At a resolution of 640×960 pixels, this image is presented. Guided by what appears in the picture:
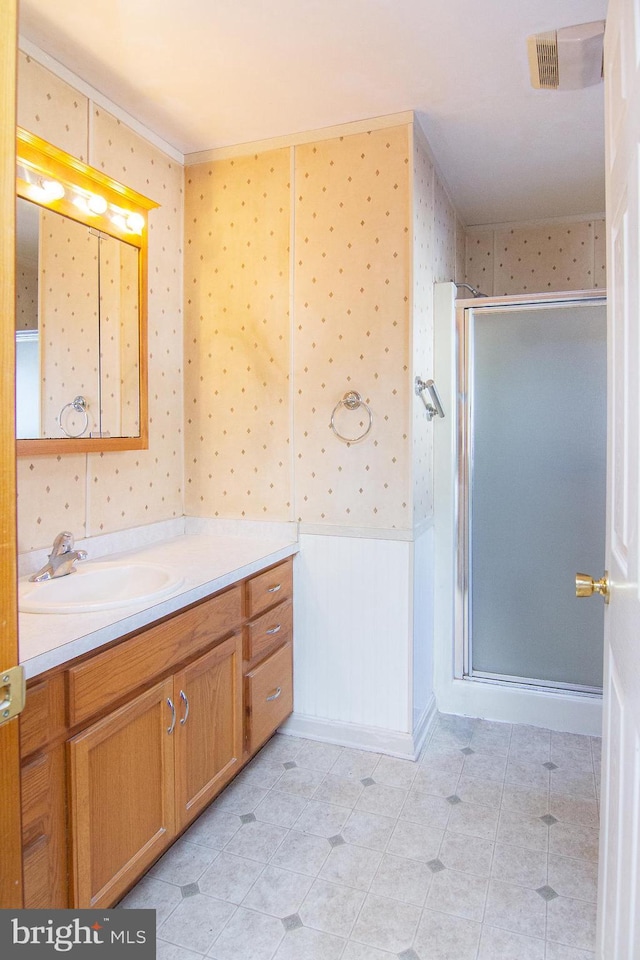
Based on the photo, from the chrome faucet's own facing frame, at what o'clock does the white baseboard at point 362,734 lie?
The white baseboard is roughly at 10 o'clock from the chrome faucet.

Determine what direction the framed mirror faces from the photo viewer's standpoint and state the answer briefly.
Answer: facing the viewer and to the right of the viewer

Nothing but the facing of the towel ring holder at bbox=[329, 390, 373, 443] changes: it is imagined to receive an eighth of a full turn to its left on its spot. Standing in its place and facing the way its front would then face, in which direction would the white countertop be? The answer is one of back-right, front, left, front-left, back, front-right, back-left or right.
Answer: right

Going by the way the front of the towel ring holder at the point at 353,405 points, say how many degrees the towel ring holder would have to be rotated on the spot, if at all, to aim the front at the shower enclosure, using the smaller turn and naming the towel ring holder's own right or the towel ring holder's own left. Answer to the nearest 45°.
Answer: approximately 135° to the towel ring holder's own left

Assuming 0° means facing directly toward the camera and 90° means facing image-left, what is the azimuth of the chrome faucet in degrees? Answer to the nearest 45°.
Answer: approximately 315°

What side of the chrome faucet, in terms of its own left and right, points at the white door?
front

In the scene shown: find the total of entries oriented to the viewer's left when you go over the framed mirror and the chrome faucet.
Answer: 0

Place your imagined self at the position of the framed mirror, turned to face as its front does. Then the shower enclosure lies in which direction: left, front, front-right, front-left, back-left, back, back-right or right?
front-left

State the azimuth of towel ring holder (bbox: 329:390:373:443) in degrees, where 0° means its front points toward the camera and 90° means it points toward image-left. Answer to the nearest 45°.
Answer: approximately 0°

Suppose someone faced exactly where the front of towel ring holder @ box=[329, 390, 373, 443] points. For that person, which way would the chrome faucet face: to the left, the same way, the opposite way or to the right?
to the left
